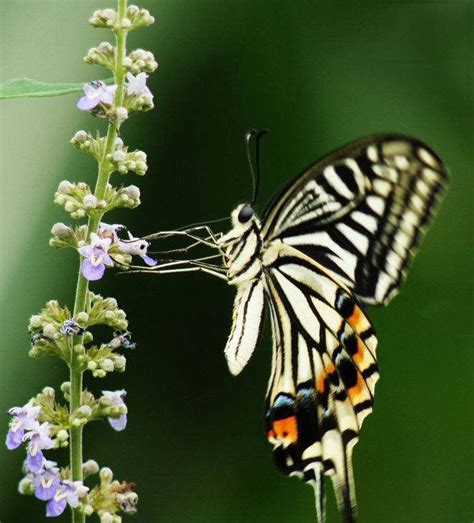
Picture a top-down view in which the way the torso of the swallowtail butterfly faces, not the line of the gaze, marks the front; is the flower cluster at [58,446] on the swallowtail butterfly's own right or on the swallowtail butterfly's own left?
on the swallowtail butterfly's own left

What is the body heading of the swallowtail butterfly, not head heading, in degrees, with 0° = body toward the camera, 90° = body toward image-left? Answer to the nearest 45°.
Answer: approximately 90°
